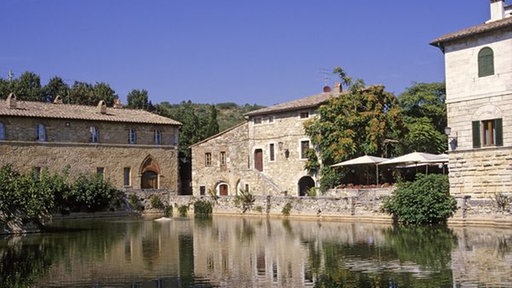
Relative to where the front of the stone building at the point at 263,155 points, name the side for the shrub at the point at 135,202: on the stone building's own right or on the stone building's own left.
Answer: on the stone building's own right

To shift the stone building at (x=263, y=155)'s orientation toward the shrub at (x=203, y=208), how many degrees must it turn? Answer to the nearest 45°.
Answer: approximately 45° to its right

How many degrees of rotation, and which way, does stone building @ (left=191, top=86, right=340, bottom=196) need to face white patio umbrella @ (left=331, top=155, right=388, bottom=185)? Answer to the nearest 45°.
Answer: approximately 45° to its left

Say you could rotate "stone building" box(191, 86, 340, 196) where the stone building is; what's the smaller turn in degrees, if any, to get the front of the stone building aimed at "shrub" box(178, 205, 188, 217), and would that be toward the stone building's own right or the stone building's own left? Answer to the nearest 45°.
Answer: approximately 90° to the stone building's own right

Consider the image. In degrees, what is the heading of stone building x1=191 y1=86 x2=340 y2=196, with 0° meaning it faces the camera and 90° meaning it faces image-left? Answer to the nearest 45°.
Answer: approximately 0°

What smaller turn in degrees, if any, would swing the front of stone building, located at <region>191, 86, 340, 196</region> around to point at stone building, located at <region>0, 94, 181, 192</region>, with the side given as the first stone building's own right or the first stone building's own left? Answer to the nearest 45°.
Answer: approximately 90° to the first stone building's own right

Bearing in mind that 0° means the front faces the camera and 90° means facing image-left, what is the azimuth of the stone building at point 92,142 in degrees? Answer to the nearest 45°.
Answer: approximately 315°

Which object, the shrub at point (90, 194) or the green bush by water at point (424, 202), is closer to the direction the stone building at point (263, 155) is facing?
the green bush by water
